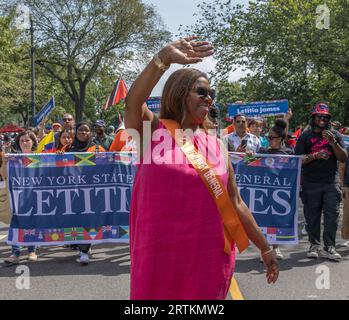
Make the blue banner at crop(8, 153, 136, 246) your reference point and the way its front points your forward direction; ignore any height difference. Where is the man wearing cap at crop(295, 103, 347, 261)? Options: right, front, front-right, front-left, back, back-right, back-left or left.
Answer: left

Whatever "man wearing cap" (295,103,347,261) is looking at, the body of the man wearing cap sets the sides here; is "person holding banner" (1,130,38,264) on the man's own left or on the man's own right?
on the man's own right

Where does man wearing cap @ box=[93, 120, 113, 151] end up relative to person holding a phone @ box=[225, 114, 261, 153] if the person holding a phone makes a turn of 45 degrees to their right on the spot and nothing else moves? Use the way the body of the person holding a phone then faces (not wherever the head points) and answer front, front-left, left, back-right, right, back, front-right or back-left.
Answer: right

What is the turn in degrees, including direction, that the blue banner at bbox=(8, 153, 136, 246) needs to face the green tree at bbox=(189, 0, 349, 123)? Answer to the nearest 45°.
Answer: approximately 135° to its left

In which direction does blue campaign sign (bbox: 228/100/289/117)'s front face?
toward the camera

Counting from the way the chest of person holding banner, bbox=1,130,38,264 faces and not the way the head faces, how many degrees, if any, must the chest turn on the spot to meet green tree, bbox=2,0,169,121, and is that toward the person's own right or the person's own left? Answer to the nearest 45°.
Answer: approximately 180°

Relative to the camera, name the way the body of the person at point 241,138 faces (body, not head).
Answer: toward the camera

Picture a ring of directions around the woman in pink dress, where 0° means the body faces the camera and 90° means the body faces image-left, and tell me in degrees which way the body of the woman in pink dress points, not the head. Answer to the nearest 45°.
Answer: approximately 315°

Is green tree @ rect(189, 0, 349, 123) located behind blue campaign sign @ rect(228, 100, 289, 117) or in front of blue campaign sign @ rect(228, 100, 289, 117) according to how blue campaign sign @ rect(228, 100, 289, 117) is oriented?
behind

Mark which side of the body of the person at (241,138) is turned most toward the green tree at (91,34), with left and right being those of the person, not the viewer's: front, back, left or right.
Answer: back
